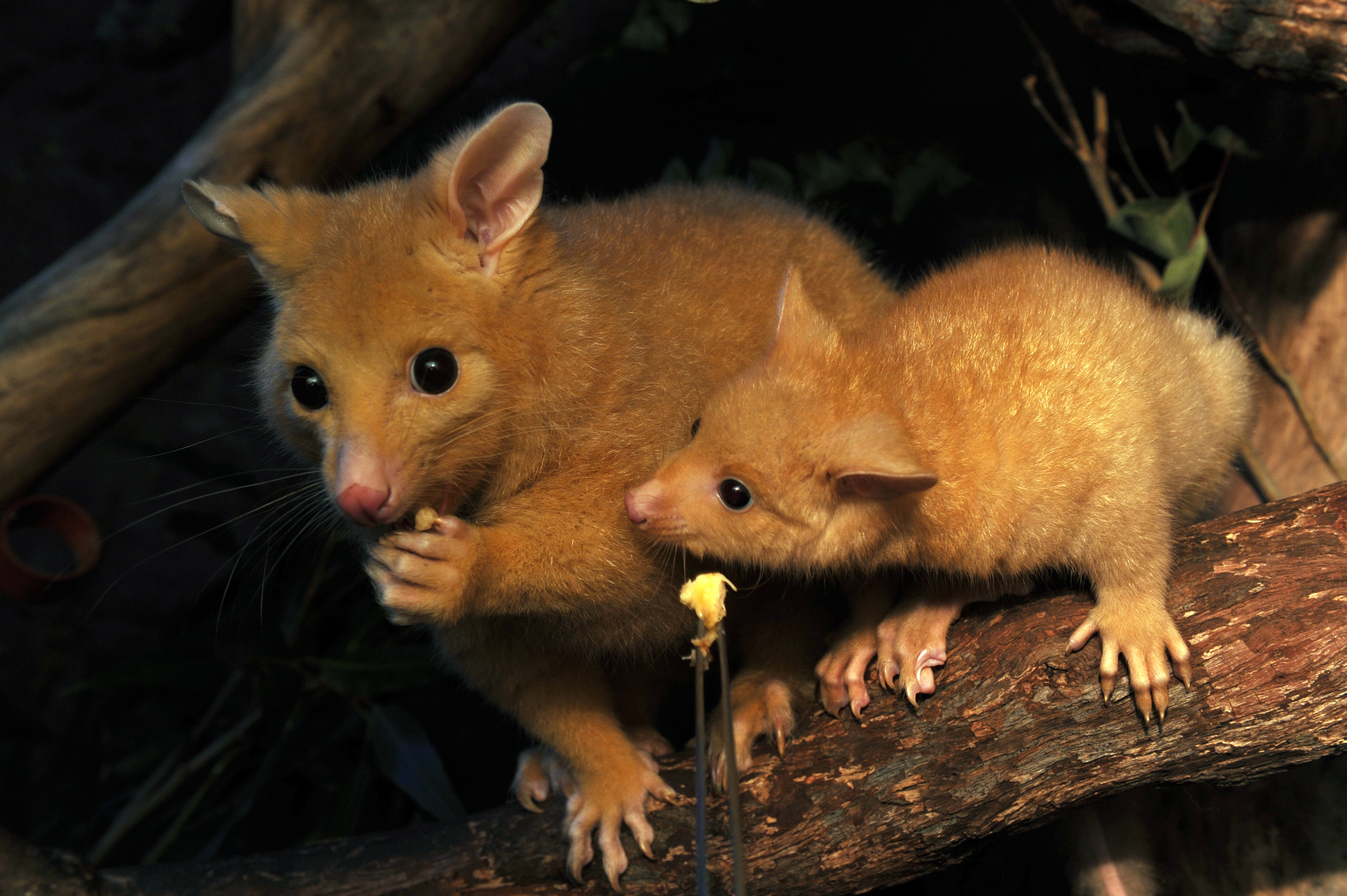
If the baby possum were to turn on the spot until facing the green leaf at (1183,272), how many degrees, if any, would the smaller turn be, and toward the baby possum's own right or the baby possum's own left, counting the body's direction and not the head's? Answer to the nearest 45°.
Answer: approximately 135° to the baby possum's own right

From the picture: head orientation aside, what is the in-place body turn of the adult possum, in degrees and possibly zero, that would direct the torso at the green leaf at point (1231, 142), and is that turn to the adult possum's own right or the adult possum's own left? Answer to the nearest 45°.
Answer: approximately 135° to the adult possum's own left

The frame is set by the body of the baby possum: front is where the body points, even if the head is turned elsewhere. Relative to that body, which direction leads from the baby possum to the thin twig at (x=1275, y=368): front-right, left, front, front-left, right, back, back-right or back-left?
back-right

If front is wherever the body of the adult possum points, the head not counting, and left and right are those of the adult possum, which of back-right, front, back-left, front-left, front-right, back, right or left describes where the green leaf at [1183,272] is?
back-left

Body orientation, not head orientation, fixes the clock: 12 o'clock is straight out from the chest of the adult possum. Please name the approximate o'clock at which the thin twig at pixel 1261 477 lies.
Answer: The thin twig is roughly at 7 o'clock from the adult possum.

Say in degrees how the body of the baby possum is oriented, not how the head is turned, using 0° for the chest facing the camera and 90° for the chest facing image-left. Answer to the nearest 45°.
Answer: approximately 90°
